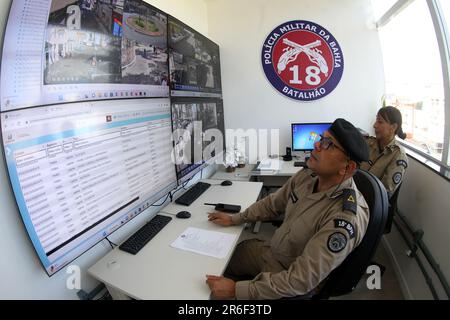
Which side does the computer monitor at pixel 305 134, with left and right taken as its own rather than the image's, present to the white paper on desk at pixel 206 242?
front

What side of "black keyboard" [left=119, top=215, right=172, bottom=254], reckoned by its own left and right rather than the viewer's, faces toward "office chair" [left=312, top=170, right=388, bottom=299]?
front

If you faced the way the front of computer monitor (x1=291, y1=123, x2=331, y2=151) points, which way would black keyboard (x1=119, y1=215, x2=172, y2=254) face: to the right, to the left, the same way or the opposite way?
to the left

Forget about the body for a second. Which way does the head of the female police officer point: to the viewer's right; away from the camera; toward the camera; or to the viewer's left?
to the viewer's left

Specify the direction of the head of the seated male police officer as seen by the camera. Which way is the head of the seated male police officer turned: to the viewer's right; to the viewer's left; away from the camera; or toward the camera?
to the viewer's left

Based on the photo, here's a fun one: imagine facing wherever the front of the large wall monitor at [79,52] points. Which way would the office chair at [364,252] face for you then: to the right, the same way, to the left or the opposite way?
the opposite way

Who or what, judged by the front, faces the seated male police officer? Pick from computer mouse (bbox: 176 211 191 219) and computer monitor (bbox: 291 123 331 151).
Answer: the computer monitor

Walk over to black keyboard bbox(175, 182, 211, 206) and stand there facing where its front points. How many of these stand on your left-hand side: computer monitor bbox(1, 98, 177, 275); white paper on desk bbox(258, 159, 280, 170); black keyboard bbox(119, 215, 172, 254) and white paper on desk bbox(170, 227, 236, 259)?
1

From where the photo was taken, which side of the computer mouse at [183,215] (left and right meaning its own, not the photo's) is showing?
left

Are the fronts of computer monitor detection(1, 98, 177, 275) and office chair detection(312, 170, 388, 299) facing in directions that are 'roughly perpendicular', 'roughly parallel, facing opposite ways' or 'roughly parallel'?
roughly parallel, facing opposite ways

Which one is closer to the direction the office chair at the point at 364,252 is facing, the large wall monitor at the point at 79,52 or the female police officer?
the large wall monitor

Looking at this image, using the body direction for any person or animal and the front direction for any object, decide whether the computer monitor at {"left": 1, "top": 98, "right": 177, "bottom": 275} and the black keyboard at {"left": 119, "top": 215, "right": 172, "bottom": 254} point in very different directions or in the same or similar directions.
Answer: same or similar directions

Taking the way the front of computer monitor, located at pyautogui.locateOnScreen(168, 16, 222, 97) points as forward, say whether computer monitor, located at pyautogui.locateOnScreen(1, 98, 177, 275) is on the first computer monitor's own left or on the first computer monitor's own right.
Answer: on the first computer monitor's own right

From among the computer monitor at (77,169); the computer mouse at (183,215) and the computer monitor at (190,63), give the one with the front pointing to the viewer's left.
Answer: the computer mouse

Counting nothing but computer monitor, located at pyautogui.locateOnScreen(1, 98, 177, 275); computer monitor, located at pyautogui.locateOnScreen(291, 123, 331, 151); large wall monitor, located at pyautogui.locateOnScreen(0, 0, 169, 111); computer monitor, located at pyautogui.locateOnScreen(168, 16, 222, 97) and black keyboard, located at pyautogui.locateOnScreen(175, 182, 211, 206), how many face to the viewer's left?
0

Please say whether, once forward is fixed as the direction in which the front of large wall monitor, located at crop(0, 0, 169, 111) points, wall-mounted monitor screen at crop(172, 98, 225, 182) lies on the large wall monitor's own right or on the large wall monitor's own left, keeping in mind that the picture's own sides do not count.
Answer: on the large wall monitor's own left

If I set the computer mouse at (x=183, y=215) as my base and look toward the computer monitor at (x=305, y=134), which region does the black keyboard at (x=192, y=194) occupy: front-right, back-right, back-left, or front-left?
front-left

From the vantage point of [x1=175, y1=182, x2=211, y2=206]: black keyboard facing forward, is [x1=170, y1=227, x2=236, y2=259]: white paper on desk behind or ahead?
ahead
